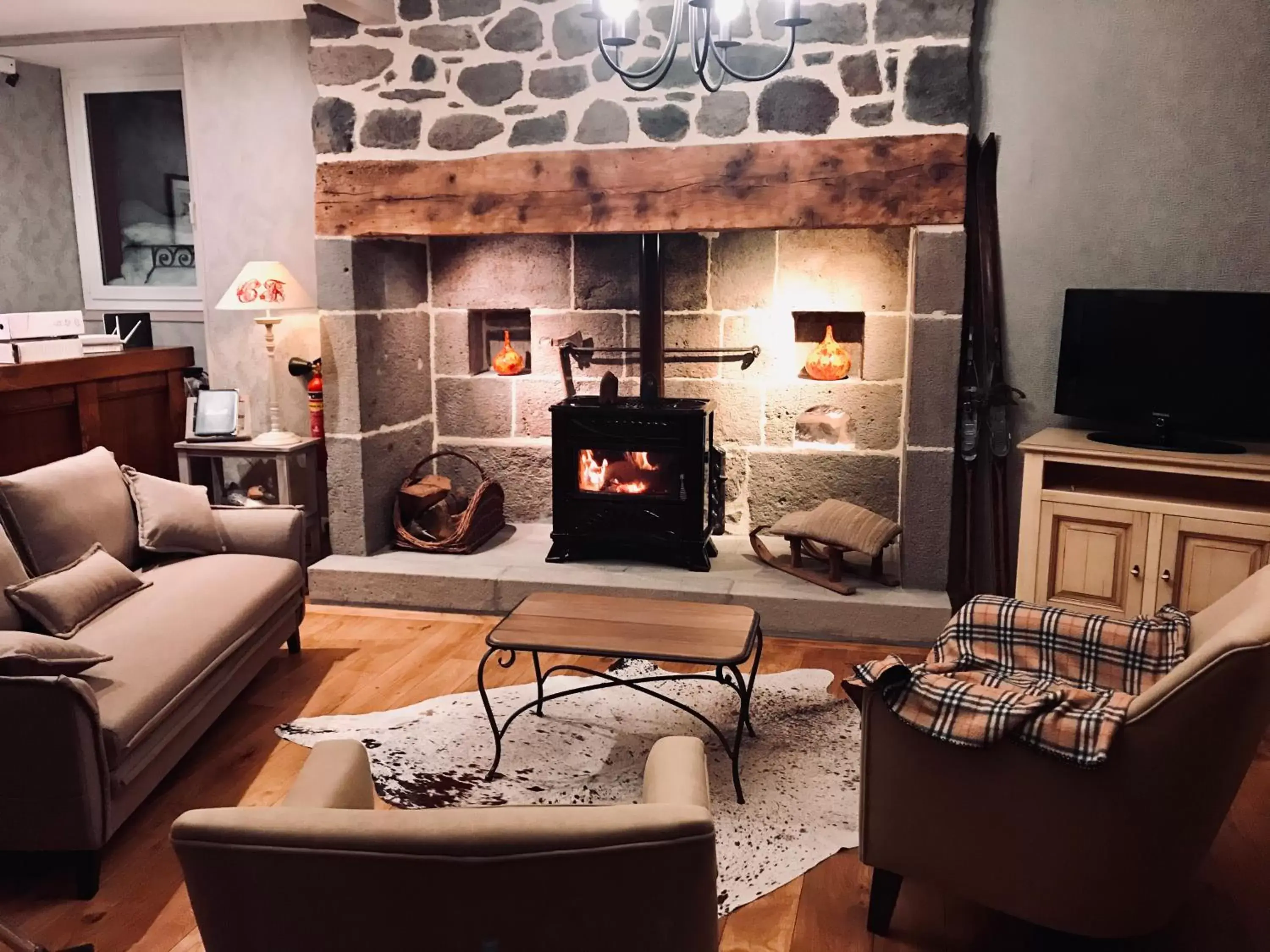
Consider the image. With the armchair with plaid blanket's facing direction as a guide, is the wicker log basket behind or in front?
in front

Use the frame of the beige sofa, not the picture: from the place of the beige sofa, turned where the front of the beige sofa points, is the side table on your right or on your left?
on your left

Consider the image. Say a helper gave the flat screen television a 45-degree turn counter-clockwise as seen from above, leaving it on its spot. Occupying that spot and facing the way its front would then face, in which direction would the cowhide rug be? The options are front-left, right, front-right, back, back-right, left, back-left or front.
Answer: front-right

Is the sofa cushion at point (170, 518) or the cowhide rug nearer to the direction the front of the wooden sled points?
the sofa cushion

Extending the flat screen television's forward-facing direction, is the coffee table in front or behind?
in front

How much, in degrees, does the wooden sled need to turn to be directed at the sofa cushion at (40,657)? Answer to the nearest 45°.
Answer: approximately 90° to its left

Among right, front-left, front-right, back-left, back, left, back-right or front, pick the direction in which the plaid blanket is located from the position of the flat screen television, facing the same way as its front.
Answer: front-left

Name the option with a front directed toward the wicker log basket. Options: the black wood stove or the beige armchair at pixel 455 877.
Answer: the beige armchair

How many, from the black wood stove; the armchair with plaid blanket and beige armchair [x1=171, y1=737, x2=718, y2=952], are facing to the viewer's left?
1

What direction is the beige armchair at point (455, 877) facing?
away from the camera

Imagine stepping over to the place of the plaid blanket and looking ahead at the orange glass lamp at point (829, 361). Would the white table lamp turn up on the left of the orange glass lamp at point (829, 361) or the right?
left

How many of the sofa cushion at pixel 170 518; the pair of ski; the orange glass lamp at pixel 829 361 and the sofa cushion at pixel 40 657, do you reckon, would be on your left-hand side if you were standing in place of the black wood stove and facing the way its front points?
2

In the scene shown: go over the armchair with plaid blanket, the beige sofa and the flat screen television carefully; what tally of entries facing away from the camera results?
0

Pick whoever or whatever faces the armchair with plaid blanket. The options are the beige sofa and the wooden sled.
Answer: the beige sofa

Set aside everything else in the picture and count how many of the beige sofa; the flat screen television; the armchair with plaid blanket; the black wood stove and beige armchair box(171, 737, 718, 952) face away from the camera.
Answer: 1

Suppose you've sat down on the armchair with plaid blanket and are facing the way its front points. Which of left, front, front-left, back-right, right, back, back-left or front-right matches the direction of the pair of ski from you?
right

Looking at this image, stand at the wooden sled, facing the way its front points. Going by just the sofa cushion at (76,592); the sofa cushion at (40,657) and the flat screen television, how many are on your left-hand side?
2

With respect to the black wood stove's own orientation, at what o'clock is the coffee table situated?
The coffee table is roughly at 12 o'clock from the black wood stove.

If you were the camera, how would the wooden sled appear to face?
facing away from the viewer and to the left of the viewer

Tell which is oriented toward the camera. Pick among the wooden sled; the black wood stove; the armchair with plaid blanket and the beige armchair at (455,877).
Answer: the black wood stove

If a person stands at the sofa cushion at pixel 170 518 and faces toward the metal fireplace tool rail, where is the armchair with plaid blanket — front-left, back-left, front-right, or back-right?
front-right

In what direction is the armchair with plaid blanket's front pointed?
to the viewer's left
